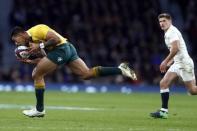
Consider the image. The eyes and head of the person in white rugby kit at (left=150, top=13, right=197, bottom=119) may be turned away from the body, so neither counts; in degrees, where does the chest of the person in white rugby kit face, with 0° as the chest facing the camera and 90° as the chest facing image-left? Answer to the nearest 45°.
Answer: approximately 90°
